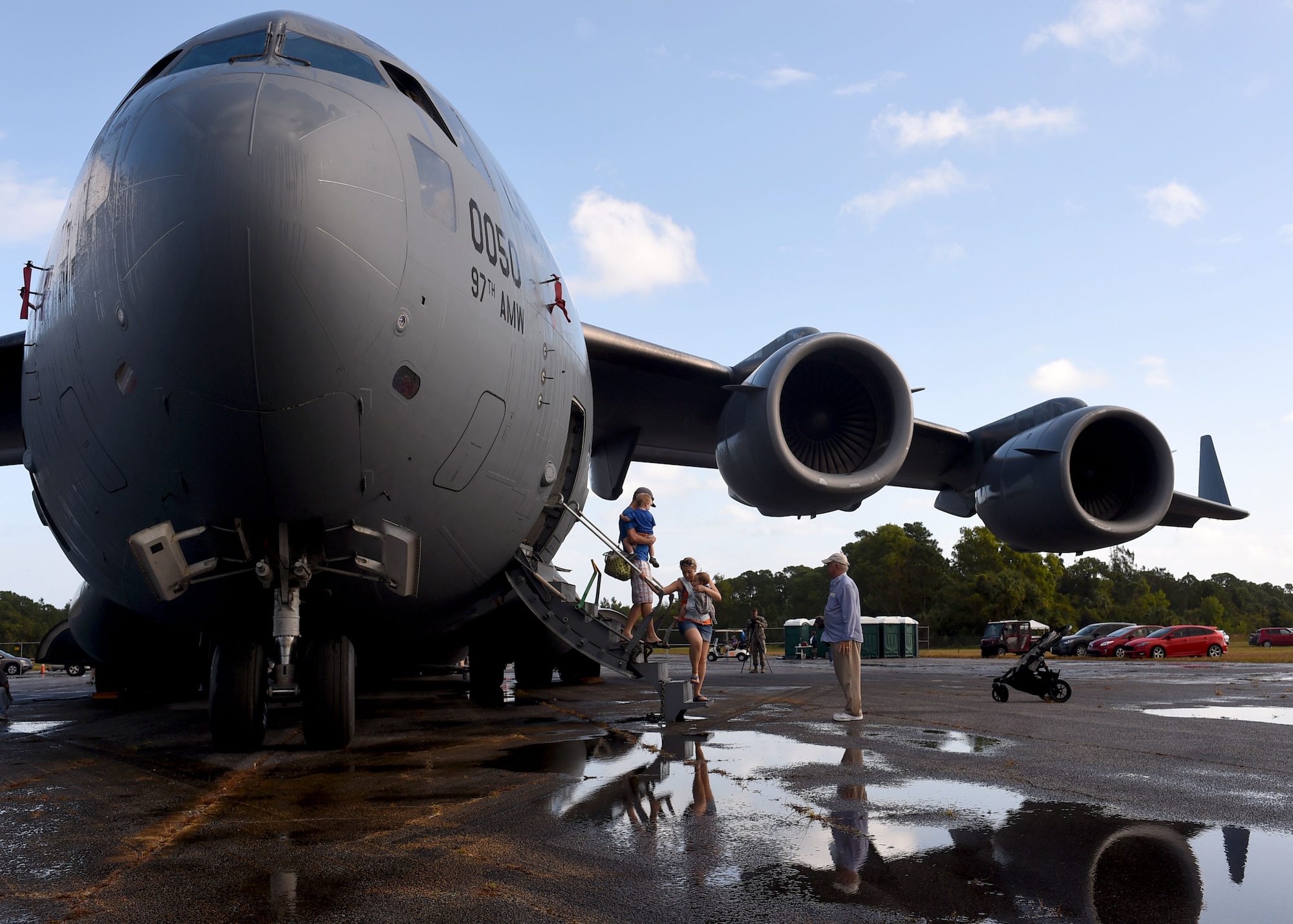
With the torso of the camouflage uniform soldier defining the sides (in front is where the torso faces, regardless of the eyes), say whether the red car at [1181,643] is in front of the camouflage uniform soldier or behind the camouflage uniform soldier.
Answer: behind

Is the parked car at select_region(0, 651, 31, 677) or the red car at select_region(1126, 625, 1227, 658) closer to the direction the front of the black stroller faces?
the parked car

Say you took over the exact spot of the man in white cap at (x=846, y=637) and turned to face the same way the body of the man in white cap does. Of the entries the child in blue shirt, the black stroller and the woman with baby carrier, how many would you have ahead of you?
2

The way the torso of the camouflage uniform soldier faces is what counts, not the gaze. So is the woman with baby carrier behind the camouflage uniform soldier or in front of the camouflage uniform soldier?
in front

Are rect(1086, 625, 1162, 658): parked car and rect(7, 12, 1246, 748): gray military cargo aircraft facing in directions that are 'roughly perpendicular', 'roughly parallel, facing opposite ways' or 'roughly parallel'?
roughly perpendicular

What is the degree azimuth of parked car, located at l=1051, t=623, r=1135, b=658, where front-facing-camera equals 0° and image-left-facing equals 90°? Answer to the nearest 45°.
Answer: approximately 45°

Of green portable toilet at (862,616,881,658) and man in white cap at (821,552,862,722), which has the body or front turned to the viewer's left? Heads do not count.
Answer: the man in white cap

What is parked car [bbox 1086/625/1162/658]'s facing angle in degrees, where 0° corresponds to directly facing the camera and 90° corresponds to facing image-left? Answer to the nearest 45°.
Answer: approximately 45°

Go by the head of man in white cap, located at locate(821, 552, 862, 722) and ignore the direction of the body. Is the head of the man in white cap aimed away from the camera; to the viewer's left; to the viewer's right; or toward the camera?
to the viewer's left

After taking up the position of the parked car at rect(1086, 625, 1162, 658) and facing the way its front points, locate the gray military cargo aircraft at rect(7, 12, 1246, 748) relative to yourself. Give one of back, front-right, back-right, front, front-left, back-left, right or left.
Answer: front-left

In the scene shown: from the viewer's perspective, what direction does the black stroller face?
to the viewer's left
